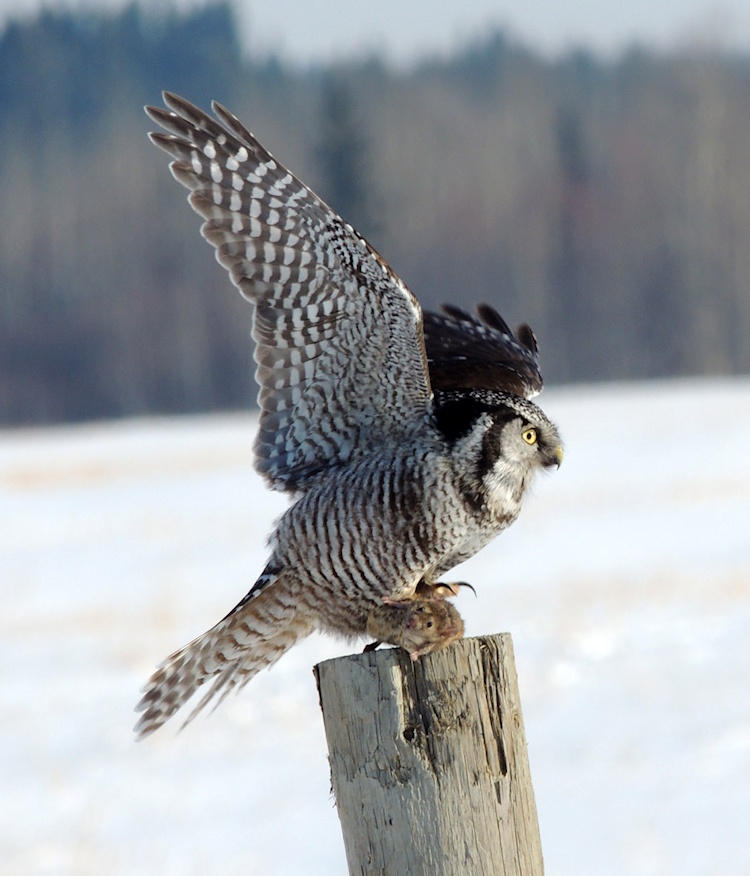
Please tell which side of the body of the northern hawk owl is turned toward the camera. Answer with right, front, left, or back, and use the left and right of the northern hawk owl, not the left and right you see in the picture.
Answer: right
